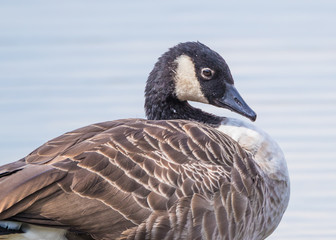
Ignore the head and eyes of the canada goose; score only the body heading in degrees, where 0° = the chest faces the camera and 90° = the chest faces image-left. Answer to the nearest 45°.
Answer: approximately 270°
